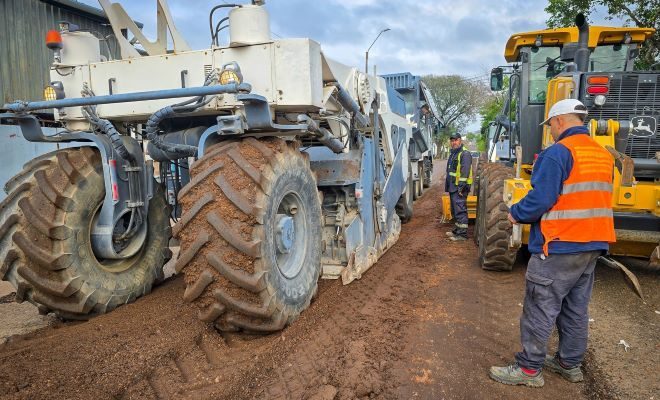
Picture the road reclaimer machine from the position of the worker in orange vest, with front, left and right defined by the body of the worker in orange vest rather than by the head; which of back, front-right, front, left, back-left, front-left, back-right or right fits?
front-left

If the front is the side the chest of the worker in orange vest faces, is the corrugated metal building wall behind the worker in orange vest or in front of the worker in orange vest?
in front

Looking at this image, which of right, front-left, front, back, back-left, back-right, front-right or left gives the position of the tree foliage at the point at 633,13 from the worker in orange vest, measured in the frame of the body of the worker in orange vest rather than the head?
front-right

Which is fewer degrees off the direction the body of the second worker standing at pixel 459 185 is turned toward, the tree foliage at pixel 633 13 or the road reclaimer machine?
the road reclaimer machine

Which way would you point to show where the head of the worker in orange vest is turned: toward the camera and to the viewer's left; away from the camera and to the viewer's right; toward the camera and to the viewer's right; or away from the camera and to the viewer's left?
away from the camera and to the viewer's left

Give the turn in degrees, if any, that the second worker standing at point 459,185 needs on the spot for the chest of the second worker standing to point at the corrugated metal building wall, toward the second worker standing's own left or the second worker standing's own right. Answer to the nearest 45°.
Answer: approximately 45° to the second worker standing's own right

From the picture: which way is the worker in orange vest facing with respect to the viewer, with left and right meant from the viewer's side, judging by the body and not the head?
facing away from the viewer and to the left of the viewer

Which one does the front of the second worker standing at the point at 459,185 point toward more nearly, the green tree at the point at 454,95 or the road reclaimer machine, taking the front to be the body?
the road reclaimer machine

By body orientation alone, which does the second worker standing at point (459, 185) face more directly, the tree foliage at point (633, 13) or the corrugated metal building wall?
the corrugated metal building wall

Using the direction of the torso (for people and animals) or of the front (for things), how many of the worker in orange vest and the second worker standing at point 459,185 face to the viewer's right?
0

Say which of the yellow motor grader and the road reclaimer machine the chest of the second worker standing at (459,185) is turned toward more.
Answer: the road reclaimer machine
